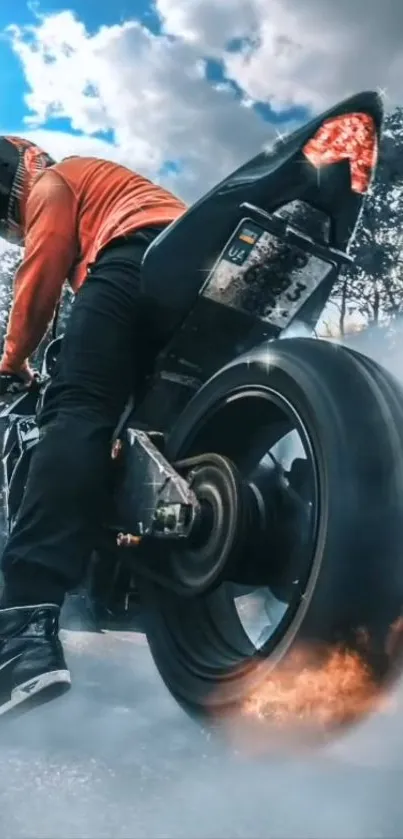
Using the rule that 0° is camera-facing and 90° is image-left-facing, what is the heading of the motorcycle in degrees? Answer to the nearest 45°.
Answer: approximately 135°
